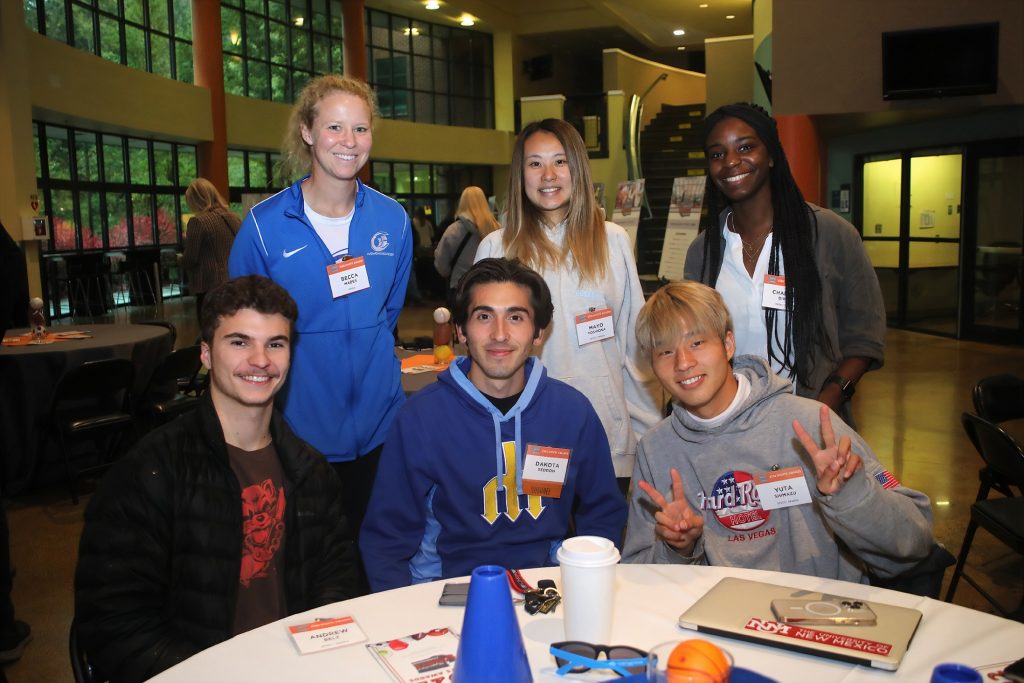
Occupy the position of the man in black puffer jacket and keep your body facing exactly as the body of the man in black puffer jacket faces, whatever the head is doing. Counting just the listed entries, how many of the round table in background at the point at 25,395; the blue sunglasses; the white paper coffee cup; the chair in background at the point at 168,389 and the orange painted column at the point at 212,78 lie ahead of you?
2

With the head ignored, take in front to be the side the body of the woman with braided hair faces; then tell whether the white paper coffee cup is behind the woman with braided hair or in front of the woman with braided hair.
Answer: in front

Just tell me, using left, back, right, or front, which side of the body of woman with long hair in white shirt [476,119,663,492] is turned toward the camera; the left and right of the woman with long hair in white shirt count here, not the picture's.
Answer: front

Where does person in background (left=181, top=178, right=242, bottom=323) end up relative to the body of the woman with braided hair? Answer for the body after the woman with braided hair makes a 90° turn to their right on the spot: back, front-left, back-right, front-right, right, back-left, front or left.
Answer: front

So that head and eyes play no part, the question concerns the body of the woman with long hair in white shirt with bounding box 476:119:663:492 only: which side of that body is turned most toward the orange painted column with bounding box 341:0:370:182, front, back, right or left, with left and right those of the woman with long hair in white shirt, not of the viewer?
back

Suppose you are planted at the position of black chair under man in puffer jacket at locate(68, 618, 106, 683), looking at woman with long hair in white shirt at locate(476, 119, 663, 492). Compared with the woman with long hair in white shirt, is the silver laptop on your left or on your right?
right

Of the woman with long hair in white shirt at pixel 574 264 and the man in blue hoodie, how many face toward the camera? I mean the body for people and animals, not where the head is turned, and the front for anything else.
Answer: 2

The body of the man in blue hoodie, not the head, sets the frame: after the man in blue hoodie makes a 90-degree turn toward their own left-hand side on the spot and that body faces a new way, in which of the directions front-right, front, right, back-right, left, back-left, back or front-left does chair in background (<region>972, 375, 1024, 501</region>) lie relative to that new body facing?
front-left

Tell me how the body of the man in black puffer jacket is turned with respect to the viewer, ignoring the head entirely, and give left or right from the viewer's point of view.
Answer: facing the viewer and to the right of the viewer

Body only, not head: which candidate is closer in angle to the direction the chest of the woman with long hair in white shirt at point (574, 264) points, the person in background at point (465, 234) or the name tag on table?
the name tag on table

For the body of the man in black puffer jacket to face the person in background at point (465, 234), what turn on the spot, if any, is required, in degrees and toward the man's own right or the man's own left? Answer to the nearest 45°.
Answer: approximately 135° to the man's own left

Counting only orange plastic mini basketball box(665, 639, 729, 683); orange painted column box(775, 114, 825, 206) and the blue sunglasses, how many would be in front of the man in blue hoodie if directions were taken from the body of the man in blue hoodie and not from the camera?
2

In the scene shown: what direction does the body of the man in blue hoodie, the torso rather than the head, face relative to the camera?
toward the camera
